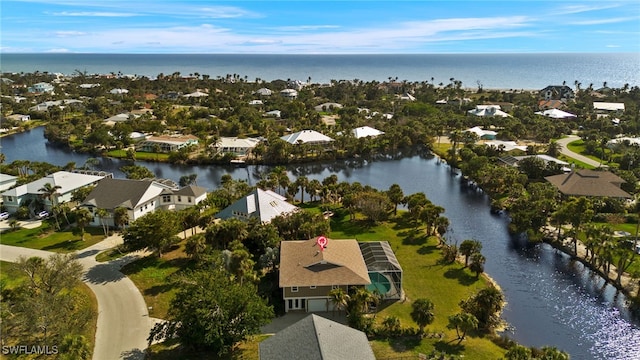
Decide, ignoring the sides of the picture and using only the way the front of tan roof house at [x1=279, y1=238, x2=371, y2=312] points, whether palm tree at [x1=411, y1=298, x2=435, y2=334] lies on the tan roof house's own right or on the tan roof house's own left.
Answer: on the tan roof house's own left

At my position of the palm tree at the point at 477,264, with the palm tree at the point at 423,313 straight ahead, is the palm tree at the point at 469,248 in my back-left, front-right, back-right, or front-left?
back-right

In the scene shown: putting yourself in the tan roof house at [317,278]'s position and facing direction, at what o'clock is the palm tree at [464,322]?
The palm tree is roughly at 10 o'clock from the tan roof house.

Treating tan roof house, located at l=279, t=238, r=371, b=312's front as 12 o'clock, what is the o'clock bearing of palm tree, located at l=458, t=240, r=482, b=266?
The palm tree is roughly at 8 o'clock from the tan roof house.

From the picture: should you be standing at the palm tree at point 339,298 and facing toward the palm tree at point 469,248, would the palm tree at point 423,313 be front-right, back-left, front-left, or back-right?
front-right

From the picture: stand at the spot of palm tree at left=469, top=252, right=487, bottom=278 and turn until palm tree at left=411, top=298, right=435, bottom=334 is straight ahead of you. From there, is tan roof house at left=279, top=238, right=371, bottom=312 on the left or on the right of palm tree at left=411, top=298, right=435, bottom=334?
right

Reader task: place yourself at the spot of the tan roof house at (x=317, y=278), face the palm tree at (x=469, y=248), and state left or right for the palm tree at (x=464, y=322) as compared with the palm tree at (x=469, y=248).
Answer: right

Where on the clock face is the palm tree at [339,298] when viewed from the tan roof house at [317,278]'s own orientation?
The palm tree is roughly at 11 o'clock from the tan roof house.

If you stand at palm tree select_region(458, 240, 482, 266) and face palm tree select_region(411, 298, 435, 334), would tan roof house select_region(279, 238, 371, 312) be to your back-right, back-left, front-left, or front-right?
front-right

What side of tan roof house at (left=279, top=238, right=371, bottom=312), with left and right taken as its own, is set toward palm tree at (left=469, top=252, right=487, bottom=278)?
left

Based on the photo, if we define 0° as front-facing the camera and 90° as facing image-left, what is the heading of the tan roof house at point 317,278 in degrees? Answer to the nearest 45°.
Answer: approximately 0°
